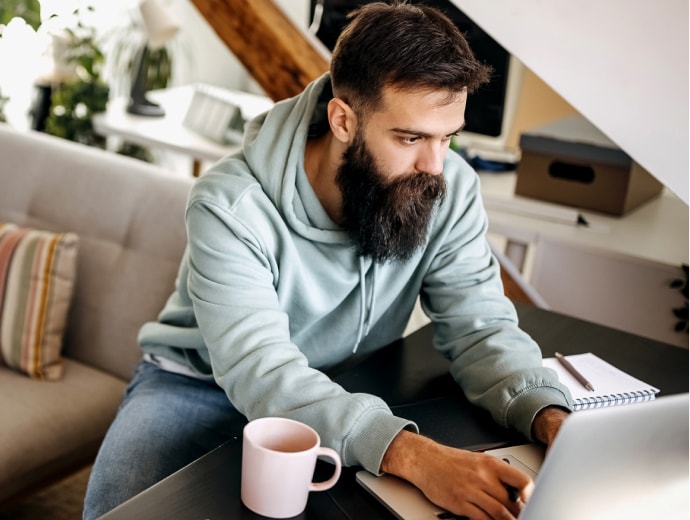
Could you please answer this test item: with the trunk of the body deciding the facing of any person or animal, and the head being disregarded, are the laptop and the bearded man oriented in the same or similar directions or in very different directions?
very different directions

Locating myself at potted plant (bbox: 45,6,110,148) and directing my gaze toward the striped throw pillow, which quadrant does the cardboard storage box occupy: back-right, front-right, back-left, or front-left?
front-left

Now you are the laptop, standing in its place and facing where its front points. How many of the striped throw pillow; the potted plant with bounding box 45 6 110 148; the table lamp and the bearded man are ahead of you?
4

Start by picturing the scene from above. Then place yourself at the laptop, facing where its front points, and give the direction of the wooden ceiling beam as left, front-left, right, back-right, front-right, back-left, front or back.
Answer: front

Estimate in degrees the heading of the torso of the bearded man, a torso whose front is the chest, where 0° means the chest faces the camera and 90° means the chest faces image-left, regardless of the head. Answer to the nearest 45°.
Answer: approximately 315°

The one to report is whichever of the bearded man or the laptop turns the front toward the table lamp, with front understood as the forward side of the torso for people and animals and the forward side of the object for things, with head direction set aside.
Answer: the laptop

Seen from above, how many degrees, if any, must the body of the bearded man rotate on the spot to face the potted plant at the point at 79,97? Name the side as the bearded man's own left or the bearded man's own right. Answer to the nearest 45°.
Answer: approximately 180°

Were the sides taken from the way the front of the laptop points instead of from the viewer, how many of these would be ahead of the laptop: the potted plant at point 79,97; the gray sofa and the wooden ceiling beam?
3

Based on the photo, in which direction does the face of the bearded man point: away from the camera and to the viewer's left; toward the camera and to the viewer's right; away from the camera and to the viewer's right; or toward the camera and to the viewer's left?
toward the camera and to the viewer's right

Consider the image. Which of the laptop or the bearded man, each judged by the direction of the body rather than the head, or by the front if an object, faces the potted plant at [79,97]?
the laptop

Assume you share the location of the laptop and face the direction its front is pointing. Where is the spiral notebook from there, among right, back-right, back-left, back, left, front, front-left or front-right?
front-right

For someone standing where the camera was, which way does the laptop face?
facing away from the viewer and to the left of the viewer

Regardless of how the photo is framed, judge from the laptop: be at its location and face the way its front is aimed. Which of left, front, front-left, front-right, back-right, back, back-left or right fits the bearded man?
front

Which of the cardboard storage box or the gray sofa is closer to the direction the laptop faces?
the gray sofa
